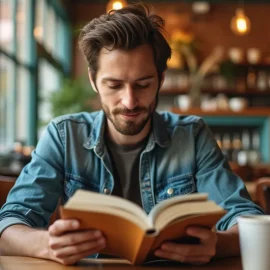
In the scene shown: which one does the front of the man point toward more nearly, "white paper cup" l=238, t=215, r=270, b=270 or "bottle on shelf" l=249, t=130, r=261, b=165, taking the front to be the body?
the white paper cup

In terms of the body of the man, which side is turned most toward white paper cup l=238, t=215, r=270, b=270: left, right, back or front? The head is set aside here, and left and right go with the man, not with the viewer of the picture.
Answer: front

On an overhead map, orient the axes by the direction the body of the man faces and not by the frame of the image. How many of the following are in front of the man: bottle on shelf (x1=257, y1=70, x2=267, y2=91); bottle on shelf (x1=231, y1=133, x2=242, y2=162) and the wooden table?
1

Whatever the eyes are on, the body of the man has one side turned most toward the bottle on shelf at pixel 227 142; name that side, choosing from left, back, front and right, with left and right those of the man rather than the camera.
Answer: back

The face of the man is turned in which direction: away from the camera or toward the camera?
toward the camera

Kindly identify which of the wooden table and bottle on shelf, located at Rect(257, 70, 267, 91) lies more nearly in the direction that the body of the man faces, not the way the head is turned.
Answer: the wooden table

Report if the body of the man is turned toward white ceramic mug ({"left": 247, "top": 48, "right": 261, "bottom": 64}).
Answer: no

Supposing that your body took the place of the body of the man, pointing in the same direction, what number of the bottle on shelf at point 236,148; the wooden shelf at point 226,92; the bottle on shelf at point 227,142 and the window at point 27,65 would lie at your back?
4

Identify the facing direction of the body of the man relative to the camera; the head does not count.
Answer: toward the camera

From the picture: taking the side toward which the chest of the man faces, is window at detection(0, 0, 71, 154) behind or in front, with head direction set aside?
behind

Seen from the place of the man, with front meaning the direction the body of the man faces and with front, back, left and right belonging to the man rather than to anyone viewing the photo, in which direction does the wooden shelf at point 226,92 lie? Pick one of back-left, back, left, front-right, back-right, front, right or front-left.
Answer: back

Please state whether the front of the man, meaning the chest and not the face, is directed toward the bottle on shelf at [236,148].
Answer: no

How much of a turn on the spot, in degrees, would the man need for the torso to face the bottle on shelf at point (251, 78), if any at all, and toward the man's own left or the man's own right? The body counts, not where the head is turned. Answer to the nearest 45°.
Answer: approximately 180°

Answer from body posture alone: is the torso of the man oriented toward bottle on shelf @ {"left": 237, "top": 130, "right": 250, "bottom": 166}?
no

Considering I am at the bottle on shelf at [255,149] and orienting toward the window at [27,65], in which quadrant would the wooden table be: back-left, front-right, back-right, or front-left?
front-left

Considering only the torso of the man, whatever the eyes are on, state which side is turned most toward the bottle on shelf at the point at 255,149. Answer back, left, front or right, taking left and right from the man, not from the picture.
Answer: back

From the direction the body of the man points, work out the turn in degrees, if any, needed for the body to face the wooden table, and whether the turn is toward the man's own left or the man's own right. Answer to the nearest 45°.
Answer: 0° — they already face it
